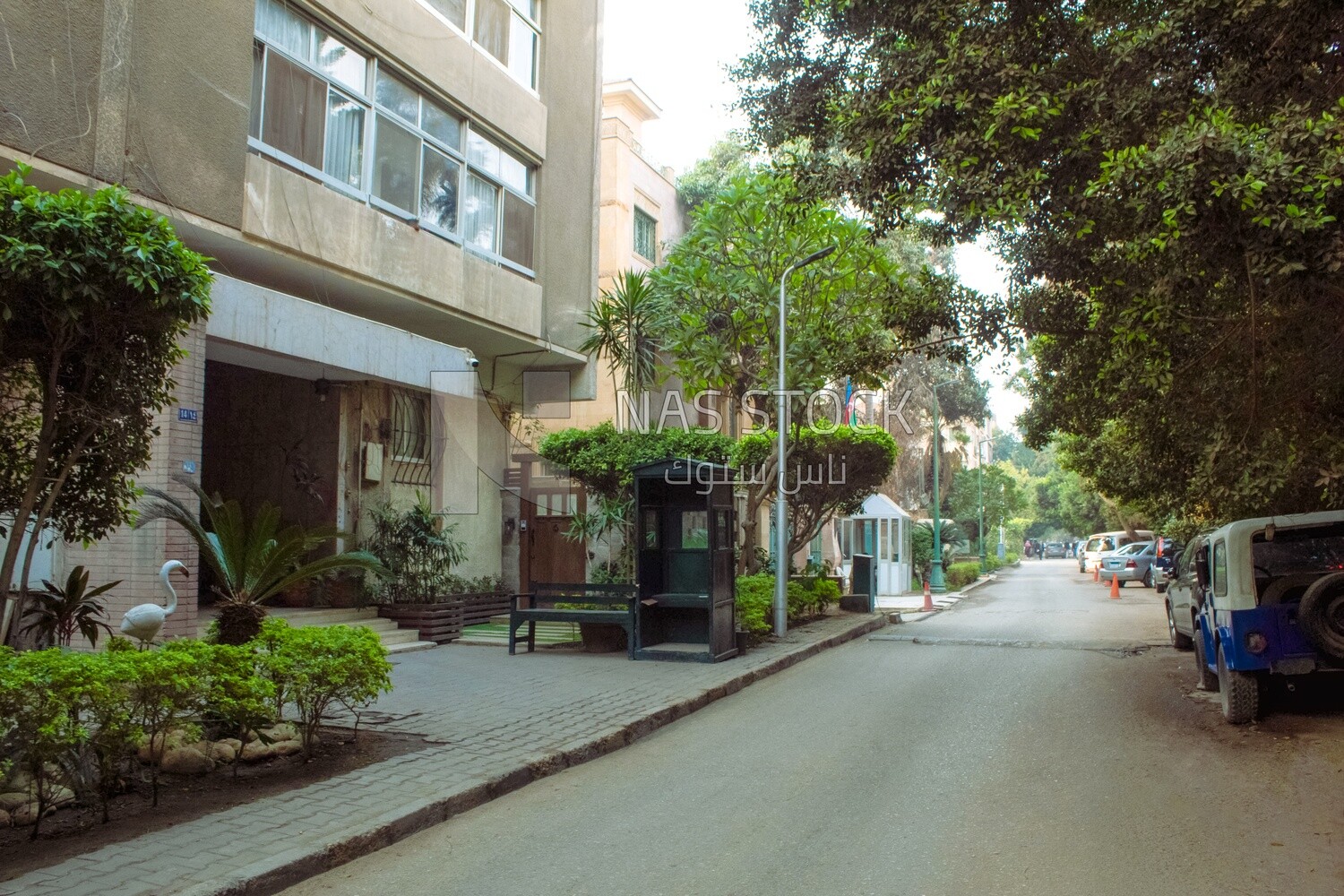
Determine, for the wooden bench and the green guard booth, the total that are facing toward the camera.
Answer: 2

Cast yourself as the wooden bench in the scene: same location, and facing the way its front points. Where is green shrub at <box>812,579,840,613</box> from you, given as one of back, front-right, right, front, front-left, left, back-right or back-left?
back-left

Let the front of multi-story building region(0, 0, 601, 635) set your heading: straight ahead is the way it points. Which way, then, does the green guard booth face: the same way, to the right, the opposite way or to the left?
to the right

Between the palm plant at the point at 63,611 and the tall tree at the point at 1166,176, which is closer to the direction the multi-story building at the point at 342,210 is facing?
the tall tree

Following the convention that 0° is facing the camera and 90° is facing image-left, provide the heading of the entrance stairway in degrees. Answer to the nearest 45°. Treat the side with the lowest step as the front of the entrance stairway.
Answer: approximately 315°

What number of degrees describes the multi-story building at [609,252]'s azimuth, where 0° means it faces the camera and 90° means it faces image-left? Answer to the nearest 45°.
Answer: approximately 315°

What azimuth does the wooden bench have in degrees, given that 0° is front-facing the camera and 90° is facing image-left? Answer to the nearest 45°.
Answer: approximately 0°

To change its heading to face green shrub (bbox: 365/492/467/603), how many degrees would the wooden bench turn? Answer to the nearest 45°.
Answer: approximately 135° to its right

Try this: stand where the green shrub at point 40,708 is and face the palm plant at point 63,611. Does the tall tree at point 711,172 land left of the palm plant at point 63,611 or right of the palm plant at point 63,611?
right

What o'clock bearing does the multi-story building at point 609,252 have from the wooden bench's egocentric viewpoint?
The multi-story building is roughly at 6 o'clock from the wooden bench.
